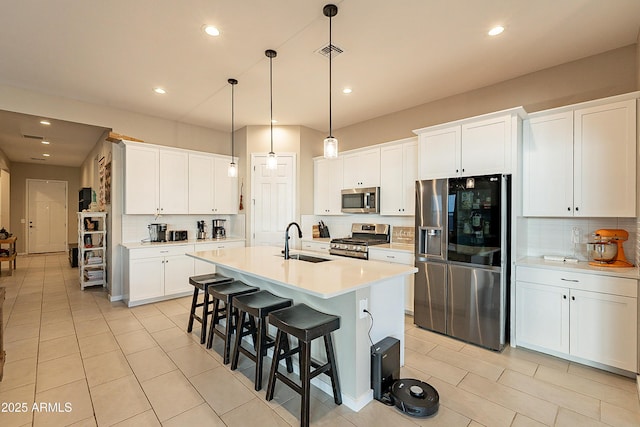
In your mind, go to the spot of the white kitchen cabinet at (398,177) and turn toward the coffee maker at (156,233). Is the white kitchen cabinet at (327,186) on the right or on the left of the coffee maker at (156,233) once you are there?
right

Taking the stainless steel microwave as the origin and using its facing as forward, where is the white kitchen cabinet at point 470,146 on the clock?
The white kitchen cabinet is roughly at 9 o'clock from the stainless steel microwave.

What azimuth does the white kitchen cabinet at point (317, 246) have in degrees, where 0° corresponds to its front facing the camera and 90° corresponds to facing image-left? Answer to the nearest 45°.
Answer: approximately 45°

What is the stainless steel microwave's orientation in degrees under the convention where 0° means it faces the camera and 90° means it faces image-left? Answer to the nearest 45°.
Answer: approximately 45°

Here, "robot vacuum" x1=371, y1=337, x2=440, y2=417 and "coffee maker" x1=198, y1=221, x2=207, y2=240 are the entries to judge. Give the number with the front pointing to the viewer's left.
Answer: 0

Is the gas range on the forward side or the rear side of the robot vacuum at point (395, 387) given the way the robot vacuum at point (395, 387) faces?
on the rear side

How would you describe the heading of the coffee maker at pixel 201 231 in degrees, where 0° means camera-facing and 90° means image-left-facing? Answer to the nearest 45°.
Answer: approximately 315°

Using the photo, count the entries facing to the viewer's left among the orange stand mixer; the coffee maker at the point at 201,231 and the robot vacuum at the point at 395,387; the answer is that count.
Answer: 1

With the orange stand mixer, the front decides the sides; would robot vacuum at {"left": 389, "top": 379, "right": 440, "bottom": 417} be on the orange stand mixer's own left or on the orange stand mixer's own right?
on the orange stand mixer's own left

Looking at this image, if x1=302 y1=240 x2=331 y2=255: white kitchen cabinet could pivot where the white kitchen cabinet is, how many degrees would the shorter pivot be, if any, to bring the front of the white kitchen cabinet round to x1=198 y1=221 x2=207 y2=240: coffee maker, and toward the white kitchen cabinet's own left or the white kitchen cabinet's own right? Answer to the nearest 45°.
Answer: approximately 45° to the white kitchen cabinet's own right

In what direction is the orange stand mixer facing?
to the viewer's left

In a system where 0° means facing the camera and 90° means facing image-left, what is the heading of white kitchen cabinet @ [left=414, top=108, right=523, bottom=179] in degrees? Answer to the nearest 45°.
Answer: approximately 45°

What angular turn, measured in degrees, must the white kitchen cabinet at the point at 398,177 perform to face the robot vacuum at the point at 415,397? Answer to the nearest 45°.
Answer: approximately 45° to its left

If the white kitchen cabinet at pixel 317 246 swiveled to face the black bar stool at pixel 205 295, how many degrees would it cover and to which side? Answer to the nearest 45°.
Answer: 0° — it already faces it

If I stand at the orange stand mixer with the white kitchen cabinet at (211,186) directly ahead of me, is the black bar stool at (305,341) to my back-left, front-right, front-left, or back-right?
front-left

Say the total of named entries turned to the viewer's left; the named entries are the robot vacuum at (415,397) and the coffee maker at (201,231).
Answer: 0

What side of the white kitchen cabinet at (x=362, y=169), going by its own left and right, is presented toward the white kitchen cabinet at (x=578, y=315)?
left

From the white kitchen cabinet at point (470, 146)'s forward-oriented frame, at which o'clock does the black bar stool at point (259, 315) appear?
The black bar stool is roughly at 12 o'clock from the white kitchen cabinet.

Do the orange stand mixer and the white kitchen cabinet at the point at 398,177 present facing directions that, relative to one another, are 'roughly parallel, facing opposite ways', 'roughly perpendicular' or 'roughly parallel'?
roughly perpendicular
